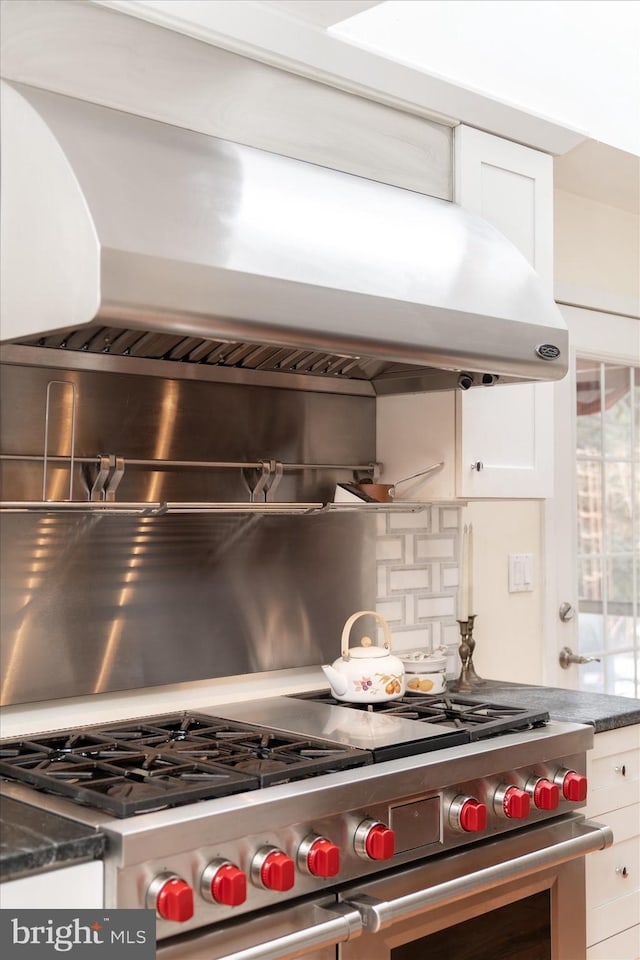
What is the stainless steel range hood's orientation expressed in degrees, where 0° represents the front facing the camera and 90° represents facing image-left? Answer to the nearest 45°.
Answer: approximately 315°

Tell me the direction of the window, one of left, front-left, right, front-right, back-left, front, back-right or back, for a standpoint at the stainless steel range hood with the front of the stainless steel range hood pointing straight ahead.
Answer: left

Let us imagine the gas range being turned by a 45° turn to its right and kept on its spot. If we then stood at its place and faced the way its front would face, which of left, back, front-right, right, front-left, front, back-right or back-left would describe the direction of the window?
back-left

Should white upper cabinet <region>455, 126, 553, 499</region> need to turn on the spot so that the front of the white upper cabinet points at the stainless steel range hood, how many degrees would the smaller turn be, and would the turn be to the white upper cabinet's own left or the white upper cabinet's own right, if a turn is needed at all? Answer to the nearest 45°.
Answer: approximately 90° to the white upper cabinet's own right

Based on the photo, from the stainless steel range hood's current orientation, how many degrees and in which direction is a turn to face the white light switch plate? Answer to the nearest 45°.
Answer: approximately 90° to its left
